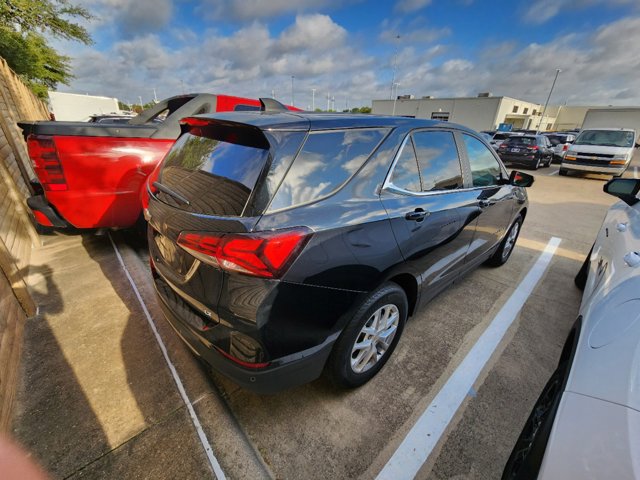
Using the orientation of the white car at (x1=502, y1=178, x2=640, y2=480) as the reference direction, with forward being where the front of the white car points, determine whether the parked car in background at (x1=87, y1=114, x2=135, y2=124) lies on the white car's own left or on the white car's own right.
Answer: on the white car's own left

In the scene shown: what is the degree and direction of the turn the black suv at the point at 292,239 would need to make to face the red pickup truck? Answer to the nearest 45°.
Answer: approximately 90° to its left

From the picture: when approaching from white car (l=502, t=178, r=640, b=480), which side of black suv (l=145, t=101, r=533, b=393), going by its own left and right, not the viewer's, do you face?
right

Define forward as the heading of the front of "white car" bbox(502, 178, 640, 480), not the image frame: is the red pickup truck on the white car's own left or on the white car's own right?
on the white car's own left

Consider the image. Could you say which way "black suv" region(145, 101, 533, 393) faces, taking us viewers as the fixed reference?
facing away from the viewer and to the right of the viewer

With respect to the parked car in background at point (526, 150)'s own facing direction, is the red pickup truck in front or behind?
behind

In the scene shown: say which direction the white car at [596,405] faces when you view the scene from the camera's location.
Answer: facing away from the viewer

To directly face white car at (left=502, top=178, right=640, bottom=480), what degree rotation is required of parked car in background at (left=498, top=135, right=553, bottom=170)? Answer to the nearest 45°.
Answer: approximately 135° to its right

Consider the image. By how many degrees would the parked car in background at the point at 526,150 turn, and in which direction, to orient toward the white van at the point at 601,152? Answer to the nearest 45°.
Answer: approximately 90° to its right

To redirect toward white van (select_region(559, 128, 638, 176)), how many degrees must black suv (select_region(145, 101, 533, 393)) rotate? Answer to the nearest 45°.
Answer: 0° — it already faces it

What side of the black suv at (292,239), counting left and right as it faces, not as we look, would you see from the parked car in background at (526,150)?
front

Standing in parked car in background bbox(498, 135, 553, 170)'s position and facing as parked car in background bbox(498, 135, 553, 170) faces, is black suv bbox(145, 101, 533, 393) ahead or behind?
behind

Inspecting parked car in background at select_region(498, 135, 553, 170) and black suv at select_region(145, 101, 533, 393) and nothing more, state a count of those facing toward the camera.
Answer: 0

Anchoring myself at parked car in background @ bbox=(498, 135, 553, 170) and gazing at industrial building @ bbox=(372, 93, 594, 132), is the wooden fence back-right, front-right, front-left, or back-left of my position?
back-left

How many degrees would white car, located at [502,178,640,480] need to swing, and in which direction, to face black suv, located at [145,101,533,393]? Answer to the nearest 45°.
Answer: approximately 90° to its left

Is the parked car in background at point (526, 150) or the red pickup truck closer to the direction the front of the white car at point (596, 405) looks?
the parked car in background

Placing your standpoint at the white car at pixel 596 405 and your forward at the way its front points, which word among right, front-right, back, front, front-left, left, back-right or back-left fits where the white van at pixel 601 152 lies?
front

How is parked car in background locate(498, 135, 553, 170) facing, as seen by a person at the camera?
facing away from the viewer and to the right of the viewer
